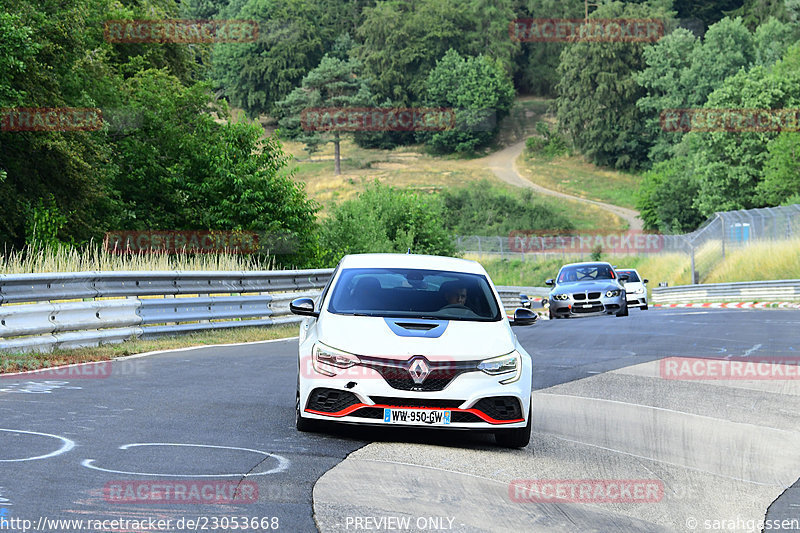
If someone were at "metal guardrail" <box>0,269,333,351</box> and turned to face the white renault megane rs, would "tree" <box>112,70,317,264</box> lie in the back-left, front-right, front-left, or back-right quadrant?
back-left

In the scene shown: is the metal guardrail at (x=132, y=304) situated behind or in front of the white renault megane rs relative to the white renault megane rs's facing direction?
behind

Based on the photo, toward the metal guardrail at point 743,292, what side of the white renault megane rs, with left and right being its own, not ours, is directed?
back

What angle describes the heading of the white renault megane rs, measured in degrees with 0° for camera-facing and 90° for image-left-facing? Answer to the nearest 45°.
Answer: approximately 0°

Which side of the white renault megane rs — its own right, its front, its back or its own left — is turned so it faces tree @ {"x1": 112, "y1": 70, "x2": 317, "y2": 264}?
back
